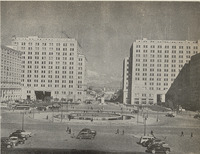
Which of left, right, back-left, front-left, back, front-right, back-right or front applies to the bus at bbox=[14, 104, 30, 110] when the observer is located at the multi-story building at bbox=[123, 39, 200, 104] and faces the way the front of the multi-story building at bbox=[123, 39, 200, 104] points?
right

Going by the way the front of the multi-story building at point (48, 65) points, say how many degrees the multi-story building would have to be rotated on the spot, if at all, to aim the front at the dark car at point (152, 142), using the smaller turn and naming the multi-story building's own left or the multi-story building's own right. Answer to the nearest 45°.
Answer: approximately 45° to the multi-story building's own left

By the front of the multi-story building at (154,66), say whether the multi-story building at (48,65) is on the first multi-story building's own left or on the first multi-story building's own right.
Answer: on the first multi-story building's own right

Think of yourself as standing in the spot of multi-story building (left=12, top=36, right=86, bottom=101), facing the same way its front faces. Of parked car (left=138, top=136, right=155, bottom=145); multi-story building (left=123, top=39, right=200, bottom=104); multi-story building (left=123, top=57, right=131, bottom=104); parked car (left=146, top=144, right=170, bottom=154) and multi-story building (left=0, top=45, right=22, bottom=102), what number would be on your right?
1
